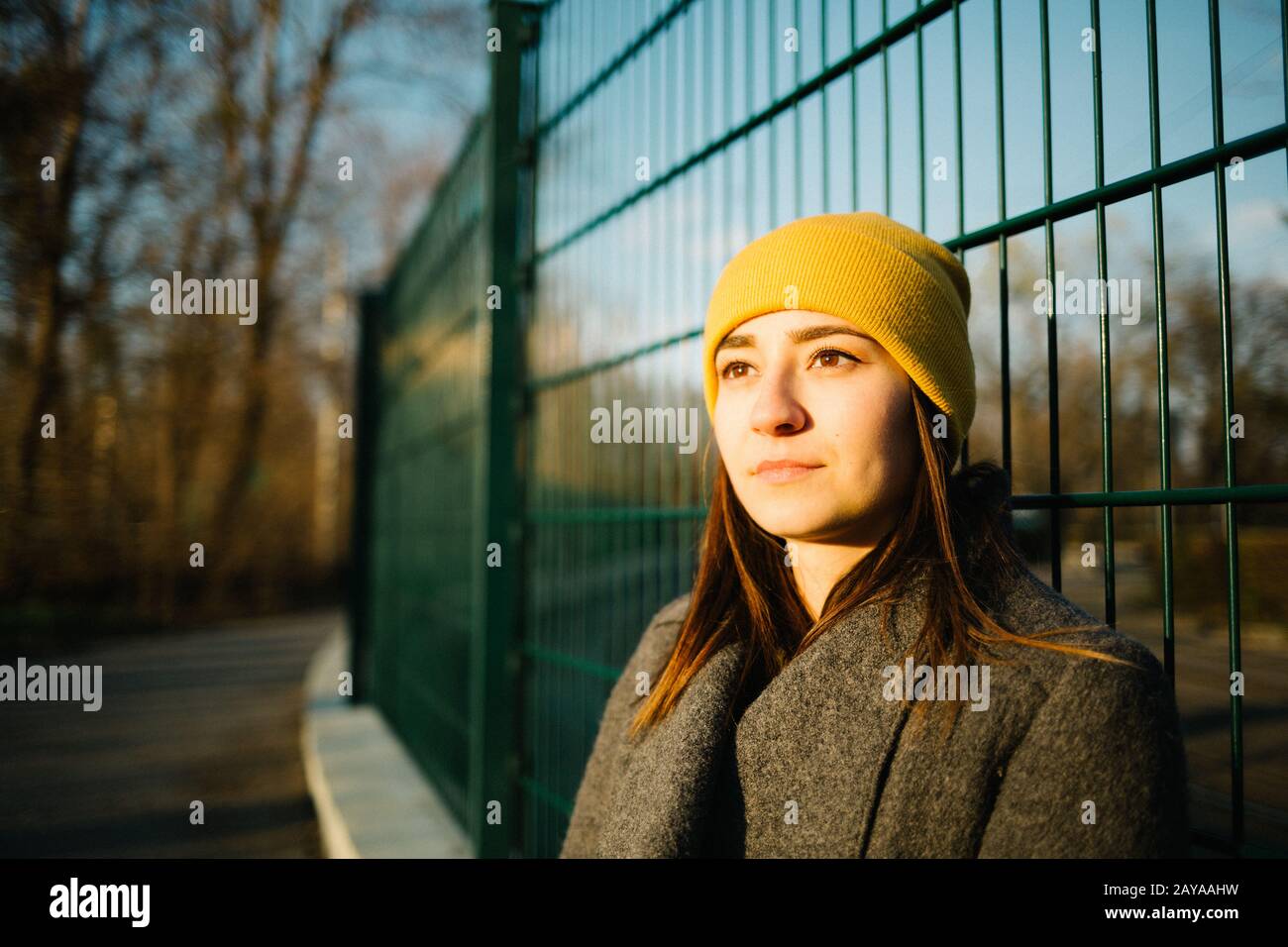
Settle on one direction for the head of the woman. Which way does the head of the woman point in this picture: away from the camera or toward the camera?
toward the camera

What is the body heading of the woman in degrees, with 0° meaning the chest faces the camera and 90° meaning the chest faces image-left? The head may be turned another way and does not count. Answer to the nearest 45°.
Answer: approximately 45°
